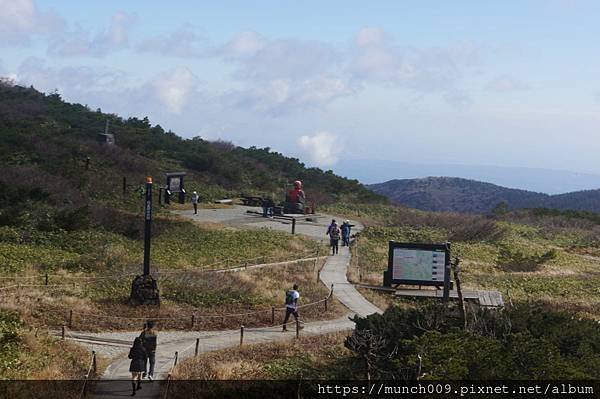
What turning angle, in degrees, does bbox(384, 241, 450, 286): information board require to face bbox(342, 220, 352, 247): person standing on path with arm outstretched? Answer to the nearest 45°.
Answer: approximately 135° to its right

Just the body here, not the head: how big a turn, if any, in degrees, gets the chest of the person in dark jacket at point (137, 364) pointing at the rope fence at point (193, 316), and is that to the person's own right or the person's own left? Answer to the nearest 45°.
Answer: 0° — they already face it

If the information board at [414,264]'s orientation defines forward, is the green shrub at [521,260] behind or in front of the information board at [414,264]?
behind

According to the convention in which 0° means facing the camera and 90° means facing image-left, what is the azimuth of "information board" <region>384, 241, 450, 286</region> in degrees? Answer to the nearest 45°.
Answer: approximately 0°

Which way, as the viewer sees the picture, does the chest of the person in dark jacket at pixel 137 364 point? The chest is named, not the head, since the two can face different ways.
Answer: away from the camera

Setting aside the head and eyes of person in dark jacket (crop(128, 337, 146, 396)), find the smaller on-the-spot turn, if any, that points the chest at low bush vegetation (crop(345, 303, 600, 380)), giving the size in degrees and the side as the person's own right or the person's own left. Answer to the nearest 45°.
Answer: approximately 90° to the person's own right

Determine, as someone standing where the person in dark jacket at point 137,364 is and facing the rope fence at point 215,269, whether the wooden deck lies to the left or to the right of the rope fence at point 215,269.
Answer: right

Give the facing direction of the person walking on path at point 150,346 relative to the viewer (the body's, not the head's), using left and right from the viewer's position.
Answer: facing away from the viewer

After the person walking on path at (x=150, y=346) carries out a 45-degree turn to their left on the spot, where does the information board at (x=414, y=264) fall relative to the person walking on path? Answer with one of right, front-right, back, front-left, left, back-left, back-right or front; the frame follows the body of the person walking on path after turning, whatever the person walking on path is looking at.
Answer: right

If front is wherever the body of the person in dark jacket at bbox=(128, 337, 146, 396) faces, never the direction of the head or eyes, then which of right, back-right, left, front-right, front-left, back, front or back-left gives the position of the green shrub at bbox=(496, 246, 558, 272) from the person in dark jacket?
front-right

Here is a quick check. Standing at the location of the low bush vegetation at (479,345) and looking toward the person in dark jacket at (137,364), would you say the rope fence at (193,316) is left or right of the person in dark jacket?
right

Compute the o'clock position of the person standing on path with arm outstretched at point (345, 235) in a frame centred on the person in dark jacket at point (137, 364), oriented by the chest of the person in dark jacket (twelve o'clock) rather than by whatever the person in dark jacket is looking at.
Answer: The person standing on path with arm outstretched is roughly at 1 o'clock from the person in dark jacket.

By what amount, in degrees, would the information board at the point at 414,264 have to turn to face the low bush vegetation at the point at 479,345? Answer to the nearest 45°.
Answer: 0° — it already faces it
